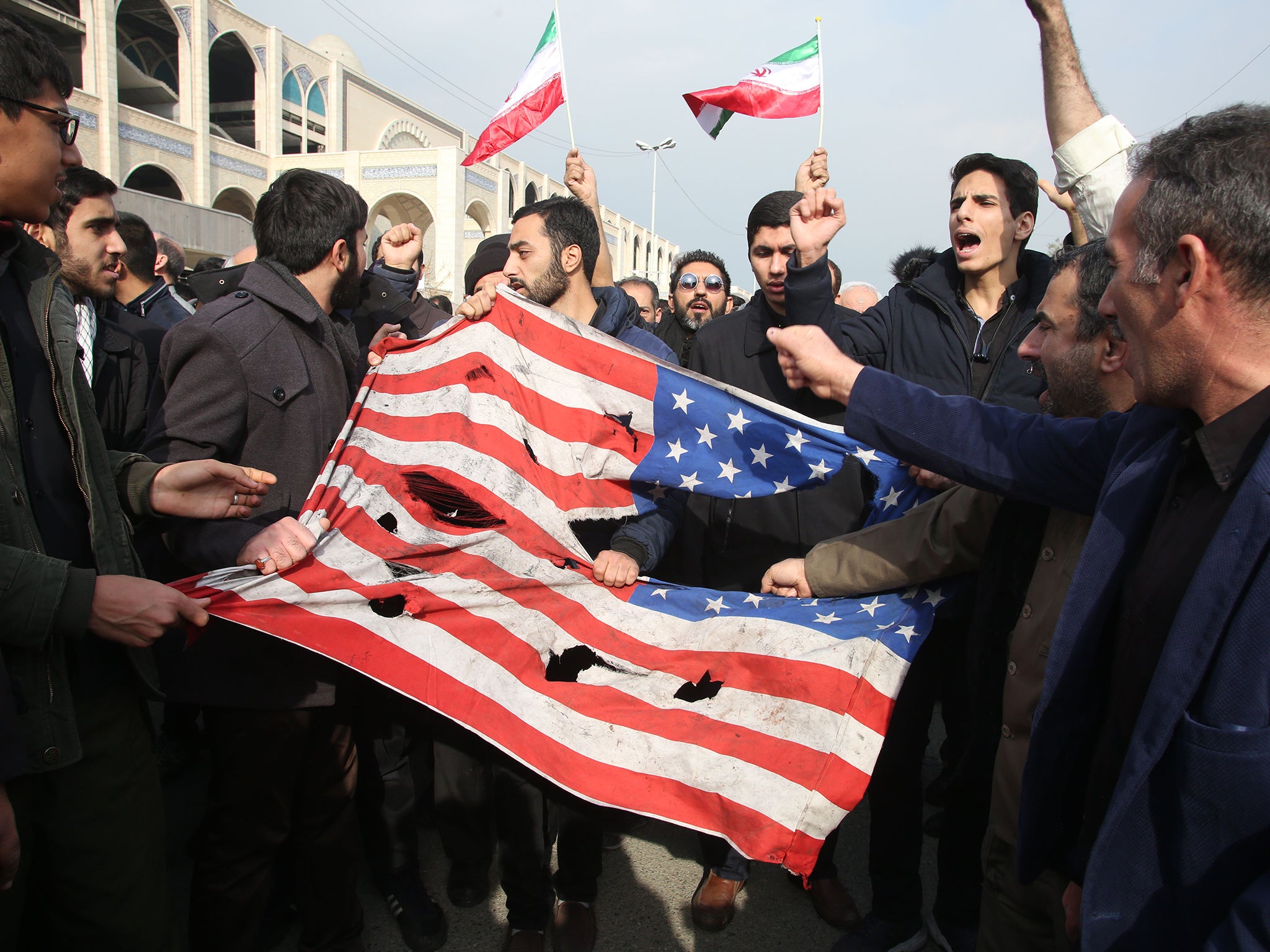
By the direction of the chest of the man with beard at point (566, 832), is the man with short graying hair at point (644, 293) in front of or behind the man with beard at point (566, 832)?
behind

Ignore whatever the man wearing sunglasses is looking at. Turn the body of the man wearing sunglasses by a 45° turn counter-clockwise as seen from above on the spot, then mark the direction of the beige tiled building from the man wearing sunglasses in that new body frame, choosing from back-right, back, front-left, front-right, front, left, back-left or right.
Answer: back

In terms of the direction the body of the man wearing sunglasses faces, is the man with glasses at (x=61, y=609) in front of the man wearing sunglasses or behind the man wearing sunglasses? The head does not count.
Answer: in front

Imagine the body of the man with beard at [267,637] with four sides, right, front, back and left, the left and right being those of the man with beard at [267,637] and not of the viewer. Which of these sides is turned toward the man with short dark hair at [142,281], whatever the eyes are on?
left

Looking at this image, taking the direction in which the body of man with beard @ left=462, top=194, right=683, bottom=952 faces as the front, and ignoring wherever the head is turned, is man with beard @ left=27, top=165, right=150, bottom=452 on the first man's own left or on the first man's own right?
on the first man's own right

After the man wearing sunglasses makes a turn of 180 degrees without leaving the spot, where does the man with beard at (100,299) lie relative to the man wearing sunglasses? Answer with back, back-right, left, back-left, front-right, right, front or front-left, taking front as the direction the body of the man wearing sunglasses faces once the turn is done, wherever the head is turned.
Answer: back-left

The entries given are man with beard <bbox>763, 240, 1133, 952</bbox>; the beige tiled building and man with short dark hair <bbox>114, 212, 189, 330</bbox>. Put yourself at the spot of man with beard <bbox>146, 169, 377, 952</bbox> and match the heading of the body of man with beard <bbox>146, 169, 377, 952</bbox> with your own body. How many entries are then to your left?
2

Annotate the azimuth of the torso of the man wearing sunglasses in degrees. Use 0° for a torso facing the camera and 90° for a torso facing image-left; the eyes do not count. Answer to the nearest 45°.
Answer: approximately 0°

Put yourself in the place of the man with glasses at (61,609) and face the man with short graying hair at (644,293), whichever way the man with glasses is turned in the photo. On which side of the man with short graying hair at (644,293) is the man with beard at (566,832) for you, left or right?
right

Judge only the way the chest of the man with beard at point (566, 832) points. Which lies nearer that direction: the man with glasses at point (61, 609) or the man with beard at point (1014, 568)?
the man with glasses

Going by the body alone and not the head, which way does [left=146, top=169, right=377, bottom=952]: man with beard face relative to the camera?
to the viewer's right

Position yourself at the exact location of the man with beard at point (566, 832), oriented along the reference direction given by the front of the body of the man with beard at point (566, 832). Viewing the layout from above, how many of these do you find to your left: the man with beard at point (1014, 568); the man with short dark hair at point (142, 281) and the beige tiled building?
1

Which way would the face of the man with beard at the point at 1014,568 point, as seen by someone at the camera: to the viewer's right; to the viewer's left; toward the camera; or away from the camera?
to the viewer's left

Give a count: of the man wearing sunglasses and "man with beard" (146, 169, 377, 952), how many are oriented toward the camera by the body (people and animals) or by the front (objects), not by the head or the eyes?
1
